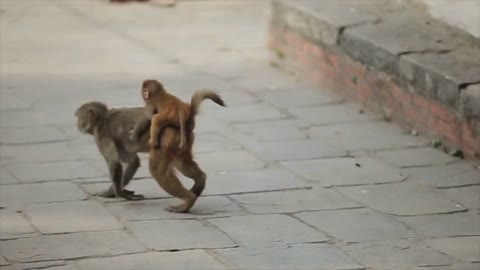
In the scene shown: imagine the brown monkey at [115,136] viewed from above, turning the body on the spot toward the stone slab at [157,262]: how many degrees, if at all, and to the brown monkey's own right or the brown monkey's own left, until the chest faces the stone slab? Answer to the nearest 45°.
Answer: approximately 90° to the brown monkey's own left

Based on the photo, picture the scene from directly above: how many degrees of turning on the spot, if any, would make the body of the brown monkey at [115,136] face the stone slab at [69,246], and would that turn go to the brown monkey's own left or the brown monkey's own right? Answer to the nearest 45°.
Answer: approximately 90° to the brown monkey's own left

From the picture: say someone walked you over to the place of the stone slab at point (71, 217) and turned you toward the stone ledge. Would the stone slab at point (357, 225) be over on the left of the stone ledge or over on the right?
right

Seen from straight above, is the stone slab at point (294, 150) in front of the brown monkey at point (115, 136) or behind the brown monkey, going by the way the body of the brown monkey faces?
behind

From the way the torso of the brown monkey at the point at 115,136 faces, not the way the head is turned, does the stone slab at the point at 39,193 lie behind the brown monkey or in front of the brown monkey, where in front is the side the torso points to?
in front

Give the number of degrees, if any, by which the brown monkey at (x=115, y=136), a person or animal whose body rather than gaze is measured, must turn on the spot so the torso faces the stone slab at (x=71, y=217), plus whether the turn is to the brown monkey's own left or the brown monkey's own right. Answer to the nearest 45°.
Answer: approximately 45° to the brown monkey's own left
